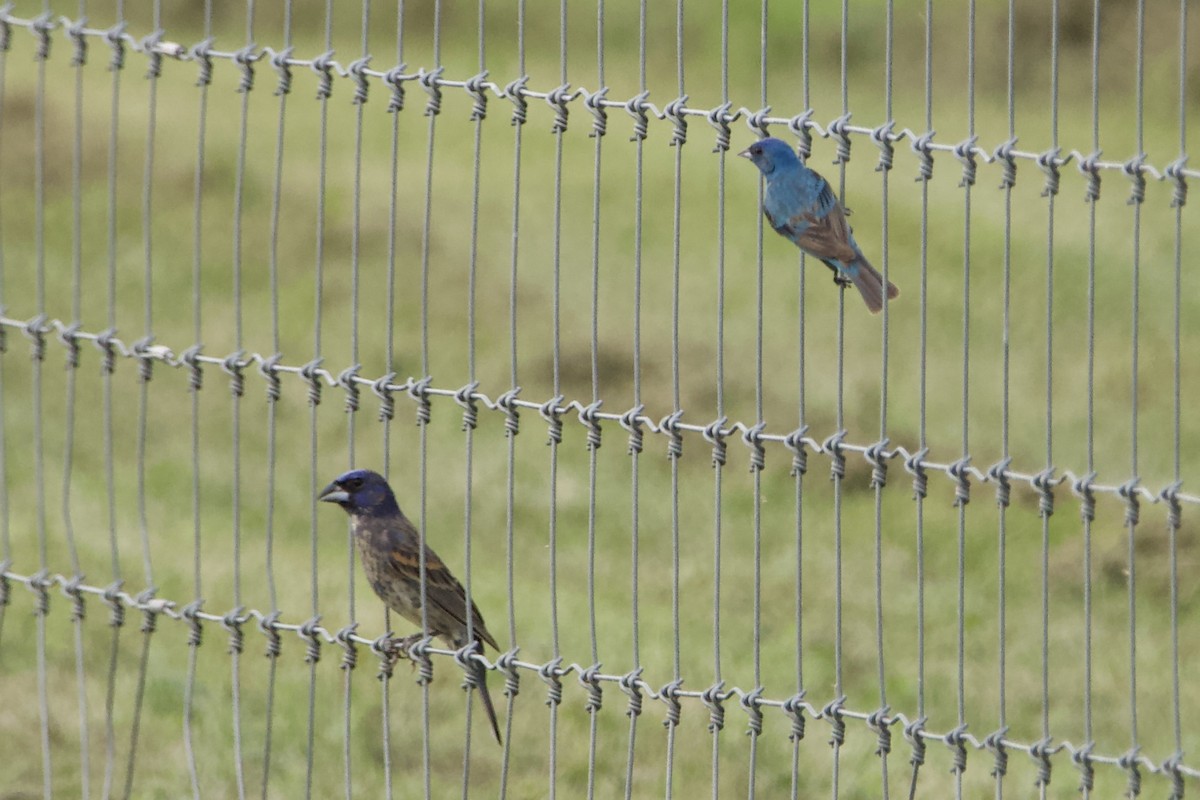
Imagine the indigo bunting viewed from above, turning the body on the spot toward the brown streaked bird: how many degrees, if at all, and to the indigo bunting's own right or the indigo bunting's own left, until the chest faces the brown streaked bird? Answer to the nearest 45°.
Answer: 0° — it already faces it

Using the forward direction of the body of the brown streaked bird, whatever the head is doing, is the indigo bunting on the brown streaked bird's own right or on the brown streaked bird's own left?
on the brown streaked bird's own left

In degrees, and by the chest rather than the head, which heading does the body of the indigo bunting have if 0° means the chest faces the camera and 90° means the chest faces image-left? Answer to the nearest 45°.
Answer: approximately 135°

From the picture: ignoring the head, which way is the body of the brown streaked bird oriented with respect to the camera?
to the viewer's left
